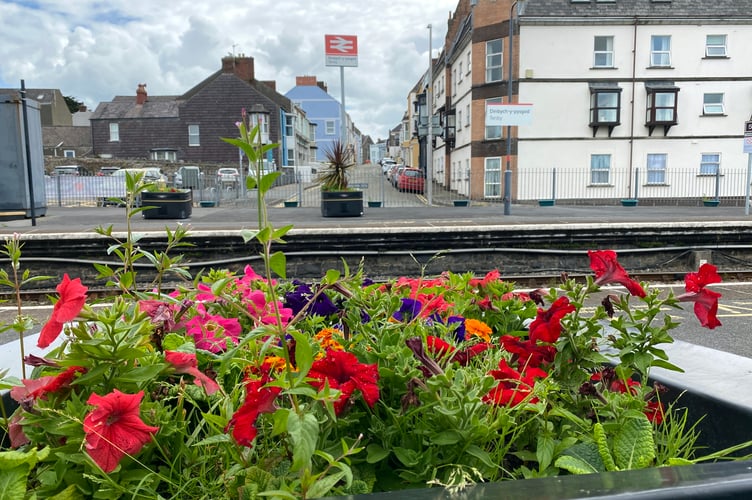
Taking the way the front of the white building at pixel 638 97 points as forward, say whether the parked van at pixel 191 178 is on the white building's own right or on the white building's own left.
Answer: on the white building's own right

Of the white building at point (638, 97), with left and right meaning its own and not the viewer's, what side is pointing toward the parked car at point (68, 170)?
right

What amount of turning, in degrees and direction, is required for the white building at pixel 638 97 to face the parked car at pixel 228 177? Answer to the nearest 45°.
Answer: approximately 90° to its right

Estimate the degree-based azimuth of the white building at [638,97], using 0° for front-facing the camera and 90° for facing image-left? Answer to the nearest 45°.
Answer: approximately 0°

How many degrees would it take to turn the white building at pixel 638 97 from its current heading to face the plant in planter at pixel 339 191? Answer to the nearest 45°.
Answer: approximately 45° to its right

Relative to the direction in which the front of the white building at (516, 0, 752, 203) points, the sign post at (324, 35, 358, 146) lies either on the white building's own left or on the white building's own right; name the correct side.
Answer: on the white building's own right

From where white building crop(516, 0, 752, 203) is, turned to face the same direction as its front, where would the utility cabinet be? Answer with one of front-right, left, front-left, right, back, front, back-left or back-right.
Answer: front-right

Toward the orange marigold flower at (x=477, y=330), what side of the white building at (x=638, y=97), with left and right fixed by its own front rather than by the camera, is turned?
front

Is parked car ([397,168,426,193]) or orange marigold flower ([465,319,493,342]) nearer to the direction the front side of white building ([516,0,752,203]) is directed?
the orange marigold flower

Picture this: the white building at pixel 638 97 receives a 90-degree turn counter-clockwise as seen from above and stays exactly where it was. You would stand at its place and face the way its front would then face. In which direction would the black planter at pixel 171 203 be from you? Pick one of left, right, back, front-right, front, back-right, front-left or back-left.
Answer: back-right
